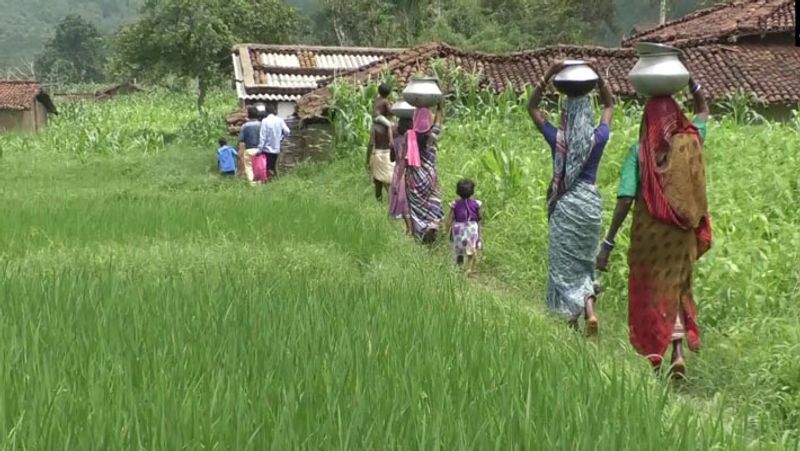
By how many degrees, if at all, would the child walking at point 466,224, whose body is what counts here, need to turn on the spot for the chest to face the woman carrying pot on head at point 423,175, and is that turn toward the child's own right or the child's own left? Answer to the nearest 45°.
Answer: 0° — they already face them

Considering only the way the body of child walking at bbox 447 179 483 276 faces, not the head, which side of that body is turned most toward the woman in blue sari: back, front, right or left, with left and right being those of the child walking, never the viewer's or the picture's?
back

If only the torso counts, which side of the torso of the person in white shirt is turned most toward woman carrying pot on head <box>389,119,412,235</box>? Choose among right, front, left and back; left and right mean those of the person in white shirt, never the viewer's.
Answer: back

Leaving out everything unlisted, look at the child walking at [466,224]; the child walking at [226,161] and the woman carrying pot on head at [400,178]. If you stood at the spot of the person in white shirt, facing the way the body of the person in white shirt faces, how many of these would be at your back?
2

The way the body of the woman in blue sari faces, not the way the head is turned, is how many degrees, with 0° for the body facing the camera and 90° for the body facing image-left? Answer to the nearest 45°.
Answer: approximately 180°

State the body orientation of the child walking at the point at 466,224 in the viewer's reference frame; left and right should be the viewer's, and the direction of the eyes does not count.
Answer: facing away from the viewer

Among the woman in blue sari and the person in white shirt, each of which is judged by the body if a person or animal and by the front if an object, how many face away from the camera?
2

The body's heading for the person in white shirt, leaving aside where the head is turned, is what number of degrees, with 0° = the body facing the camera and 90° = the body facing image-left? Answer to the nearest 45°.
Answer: approximately 180°

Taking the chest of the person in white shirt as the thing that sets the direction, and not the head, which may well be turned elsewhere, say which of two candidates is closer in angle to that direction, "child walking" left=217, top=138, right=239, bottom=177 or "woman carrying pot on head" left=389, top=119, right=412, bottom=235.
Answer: the child walking

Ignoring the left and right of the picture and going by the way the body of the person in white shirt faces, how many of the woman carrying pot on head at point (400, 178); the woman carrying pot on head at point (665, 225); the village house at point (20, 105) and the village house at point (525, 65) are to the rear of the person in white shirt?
2
